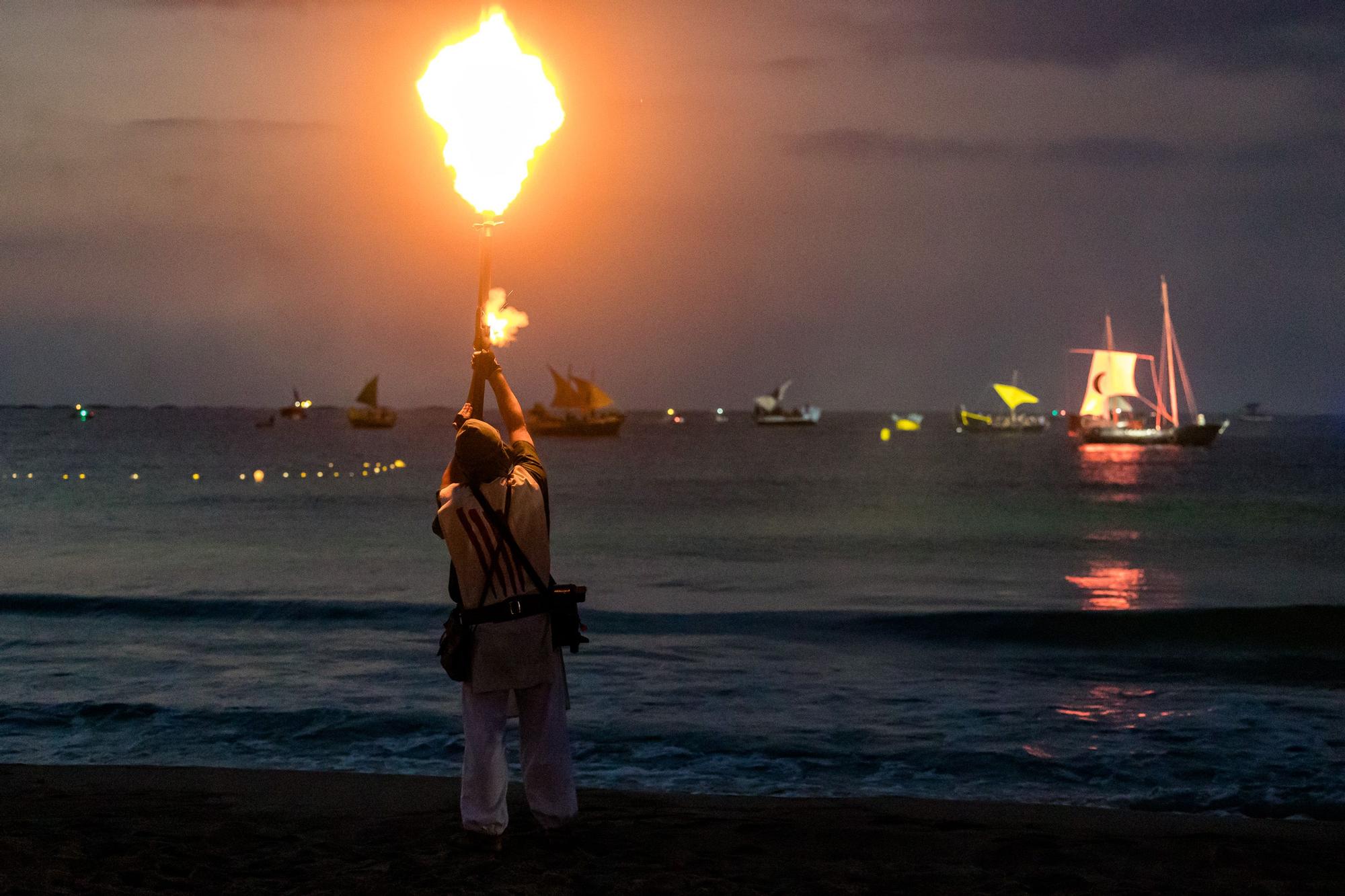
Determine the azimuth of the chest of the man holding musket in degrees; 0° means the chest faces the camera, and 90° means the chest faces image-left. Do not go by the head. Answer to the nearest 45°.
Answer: approximately 180°

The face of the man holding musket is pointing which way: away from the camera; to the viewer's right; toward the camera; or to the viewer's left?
away from the camera
